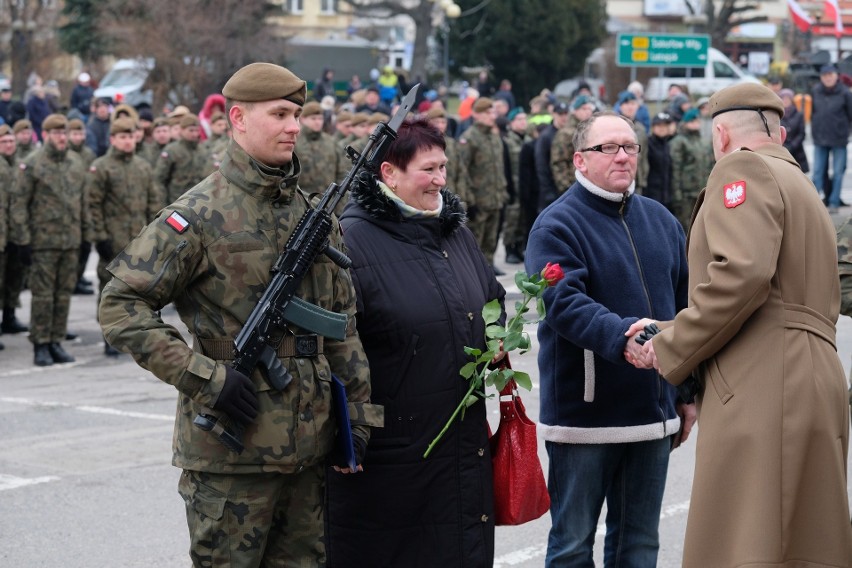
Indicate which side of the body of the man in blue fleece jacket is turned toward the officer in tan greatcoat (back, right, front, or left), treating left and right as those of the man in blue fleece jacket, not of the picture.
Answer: front

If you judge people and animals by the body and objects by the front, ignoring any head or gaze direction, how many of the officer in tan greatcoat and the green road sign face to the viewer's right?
0

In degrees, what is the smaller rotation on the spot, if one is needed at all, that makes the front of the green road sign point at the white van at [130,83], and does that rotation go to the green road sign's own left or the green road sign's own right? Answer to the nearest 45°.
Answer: approximately 135° to the green road sign's own right

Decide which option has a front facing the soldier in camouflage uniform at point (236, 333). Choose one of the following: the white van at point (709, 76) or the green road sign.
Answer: the green road sign

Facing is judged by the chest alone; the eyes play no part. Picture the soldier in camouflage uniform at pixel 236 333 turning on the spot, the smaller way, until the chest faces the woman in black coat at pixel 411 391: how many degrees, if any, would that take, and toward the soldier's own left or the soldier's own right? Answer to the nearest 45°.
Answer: approximately 90° to the soldier's own left

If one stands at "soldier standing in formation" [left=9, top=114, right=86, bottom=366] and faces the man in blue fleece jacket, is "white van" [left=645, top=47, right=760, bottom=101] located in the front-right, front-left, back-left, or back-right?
back-left

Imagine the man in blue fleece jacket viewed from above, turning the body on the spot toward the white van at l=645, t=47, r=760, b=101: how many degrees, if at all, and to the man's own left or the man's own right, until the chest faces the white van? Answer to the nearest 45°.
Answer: approximately 135° to the man's own left

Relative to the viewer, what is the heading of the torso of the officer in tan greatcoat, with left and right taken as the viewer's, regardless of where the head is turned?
facing away from the viewer and to the left of the viewer

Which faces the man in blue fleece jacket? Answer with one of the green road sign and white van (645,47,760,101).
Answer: the green road sign

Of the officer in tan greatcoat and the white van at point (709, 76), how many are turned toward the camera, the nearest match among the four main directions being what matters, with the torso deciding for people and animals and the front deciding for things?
0

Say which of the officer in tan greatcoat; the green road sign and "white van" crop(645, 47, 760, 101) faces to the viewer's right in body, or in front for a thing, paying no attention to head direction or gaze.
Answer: the white van

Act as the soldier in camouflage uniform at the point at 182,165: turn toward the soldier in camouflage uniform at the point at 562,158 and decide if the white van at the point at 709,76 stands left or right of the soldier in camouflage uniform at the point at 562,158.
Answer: left

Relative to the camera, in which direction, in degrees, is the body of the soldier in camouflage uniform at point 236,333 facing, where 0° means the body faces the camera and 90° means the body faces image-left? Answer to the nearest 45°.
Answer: approximately 315°

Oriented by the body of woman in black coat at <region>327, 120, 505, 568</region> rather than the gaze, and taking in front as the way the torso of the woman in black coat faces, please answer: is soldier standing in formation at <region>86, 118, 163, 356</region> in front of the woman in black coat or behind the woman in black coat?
behind

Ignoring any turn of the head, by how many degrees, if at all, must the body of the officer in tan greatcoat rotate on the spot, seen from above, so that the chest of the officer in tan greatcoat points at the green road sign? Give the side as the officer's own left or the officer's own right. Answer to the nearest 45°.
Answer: approximately 45° to the officer's own right

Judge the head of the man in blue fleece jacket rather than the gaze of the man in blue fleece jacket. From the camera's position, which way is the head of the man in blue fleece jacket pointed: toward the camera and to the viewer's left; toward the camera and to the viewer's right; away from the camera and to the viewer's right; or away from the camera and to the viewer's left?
toward the camera and to the viewer's right
